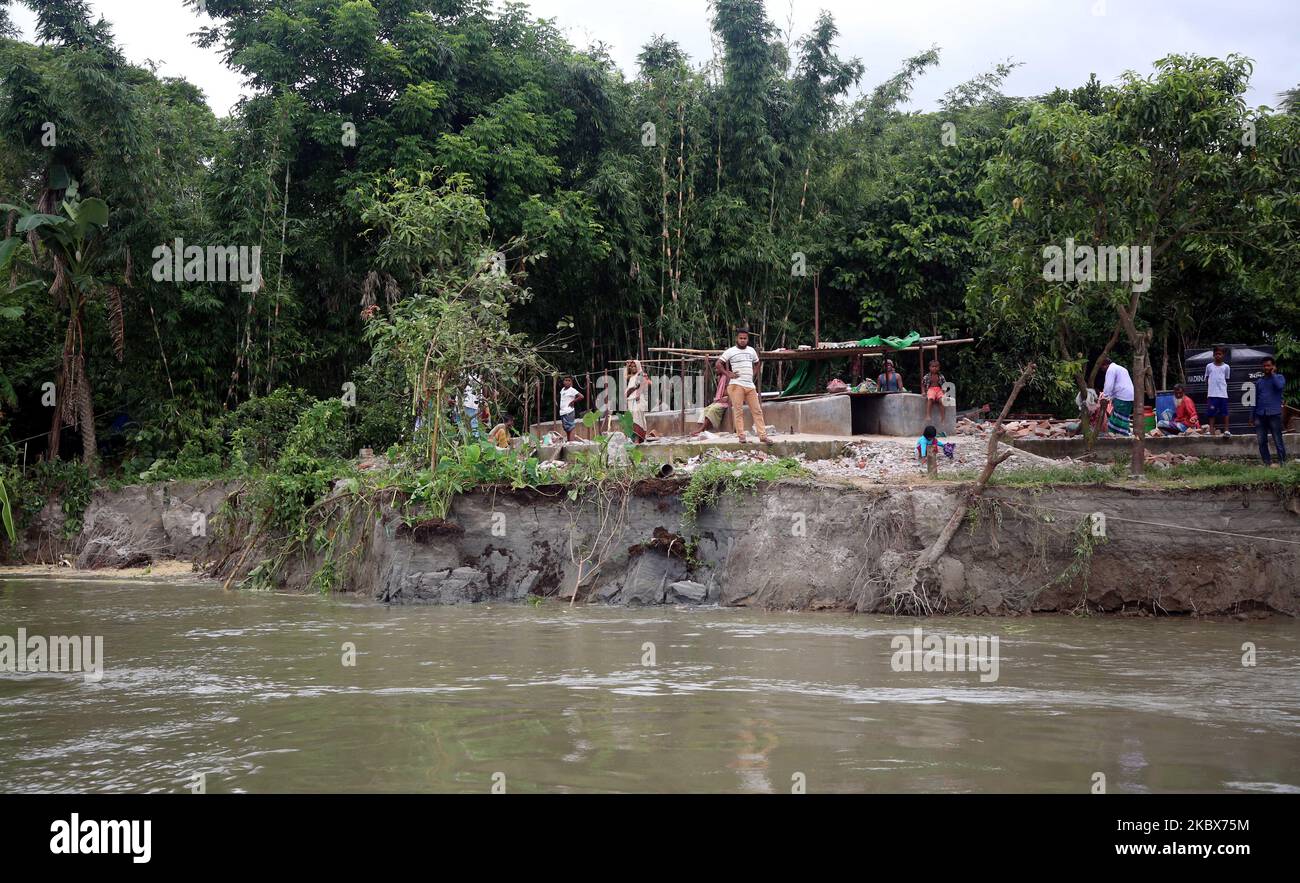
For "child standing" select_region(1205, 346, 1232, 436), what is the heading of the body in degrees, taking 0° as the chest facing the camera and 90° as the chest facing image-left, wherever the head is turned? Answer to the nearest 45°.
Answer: approximately 0°

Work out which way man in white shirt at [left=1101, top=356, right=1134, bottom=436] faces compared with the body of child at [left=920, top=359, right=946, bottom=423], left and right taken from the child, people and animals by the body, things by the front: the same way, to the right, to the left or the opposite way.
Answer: to the right

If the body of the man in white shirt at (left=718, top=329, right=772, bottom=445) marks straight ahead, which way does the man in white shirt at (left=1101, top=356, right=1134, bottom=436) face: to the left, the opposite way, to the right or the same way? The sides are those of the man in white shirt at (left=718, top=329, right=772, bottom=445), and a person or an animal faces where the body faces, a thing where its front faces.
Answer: to the right

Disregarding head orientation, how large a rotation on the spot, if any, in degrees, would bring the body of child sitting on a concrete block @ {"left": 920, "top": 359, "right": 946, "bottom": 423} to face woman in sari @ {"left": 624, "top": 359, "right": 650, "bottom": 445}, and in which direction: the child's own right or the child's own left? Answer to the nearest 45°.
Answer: approximately 90° to the child's own right

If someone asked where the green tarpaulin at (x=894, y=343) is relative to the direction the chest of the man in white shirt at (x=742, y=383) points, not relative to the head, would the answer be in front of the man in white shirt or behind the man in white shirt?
behind

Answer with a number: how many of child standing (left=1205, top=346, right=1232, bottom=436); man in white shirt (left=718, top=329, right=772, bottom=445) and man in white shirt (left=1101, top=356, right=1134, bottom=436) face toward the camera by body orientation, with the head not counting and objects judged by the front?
2

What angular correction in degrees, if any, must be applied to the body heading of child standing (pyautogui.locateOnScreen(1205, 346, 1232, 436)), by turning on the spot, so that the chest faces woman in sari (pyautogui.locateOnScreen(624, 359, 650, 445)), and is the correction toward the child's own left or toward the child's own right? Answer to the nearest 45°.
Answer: approximately 90° to the child's own right

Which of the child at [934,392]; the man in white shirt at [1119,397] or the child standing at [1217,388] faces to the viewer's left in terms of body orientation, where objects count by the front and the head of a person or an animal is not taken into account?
the man in white shirt

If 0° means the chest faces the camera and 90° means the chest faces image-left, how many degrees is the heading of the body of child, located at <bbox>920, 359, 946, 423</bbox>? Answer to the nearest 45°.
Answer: approximately 0°

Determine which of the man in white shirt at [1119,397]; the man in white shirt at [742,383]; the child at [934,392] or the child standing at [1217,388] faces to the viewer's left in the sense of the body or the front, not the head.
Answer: the man in white shirt at [1119,397]

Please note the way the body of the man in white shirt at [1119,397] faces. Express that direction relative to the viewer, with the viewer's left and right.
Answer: facing to the left of the viewer

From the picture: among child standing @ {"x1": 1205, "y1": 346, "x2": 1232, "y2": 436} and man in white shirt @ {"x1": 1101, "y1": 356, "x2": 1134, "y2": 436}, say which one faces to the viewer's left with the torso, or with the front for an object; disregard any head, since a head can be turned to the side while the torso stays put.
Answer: the man in white shirt

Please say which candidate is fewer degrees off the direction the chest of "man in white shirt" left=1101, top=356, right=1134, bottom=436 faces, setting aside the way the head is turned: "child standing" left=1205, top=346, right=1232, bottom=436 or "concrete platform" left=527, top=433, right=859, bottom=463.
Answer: the concrete platform
